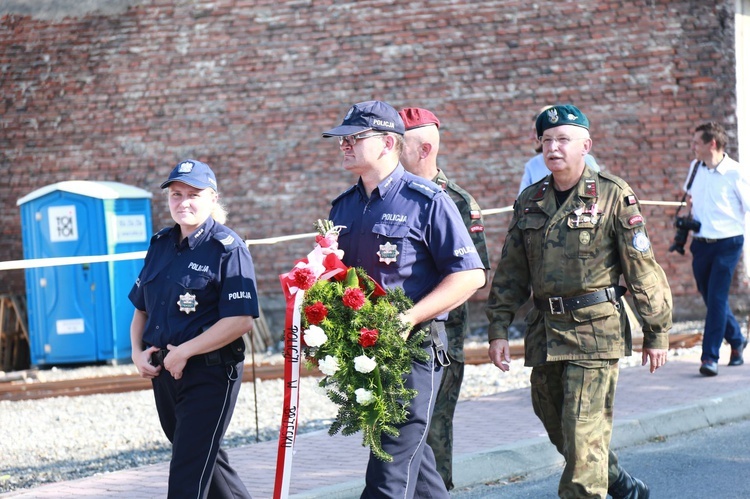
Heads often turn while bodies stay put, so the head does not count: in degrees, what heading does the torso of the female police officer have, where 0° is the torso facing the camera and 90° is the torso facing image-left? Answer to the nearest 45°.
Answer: approximately 45°

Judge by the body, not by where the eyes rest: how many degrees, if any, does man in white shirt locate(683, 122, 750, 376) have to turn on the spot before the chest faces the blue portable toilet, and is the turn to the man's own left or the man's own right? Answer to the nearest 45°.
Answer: approximately 45° to the man's own right

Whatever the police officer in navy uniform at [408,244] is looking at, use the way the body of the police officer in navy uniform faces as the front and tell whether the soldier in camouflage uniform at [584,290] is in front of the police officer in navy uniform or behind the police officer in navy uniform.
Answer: behind

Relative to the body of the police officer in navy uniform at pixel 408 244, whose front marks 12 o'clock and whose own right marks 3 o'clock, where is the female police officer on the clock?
The female police officer is roughly at 2 o'clock from the police officer in navy uniform.

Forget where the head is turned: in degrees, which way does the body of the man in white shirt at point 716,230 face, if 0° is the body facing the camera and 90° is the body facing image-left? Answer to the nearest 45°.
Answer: approximately 45°

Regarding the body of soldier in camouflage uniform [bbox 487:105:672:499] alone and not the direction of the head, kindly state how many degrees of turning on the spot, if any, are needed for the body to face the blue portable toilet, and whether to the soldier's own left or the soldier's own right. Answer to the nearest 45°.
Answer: approximately 90° to the soldier's own right

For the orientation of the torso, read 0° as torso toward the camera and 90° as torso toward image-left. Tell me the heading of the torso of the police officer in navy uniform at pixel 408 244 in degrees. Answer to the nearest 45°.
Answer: approximately 45°

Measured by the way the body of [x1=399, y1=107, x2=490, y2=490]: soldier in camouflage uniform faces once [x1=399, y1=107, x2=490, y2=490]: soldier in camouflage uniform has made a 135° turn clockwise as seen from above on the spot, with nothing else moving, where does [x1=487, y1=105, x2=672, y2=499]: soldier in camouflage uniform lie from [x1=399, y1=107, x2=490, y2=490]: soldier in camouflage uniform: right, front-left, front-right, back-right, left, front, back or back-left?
back-right
